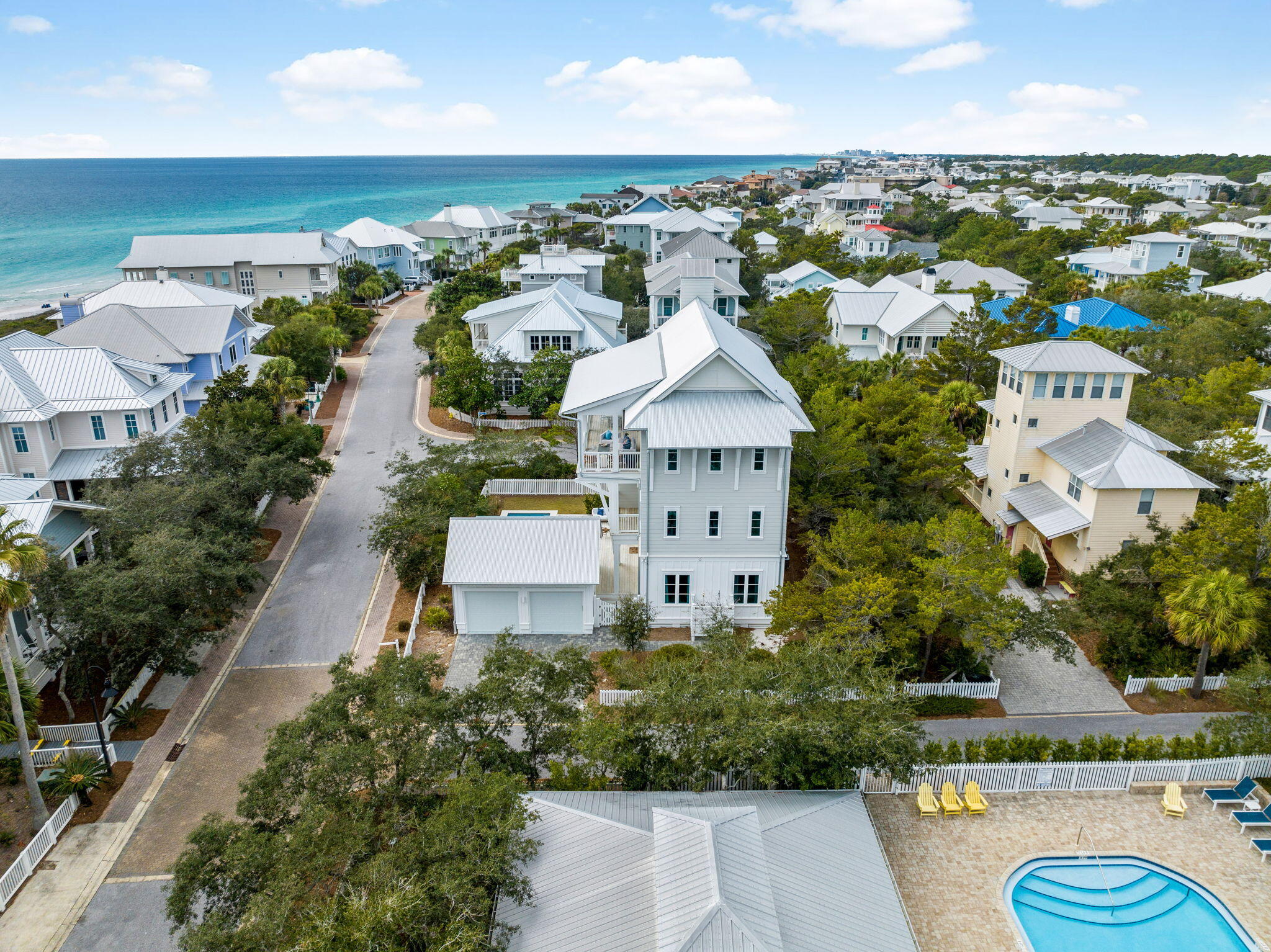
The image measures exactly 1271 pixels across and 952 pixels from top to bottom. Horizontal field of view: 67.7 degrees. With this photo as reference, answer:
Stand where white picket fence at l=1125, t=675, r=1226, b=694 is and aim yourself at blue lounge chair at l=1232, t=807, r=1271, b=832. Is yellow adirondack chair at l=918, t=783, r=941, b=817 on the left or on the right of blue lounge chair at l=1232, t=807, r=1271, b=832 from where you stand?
right

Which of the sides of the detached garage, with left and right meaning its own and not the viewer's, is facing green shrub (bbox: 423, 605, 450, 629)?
right

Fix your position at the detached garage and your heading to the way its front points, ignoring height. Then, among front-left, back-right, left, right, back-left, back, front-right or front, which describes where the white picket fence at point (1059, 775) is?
front-left

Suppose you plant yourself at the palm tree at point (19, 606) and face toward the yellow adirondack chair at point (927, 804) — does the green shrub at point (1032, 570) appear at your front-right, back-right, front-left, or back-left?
front-left

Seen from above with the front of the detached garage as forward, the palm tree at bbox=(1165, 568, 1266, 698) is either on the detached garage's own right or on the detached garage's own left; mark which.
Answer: on the detached garage's own left

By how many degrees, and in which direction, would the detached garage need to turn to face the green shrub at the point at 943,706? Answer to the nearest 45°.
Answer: approximately 45° to its left

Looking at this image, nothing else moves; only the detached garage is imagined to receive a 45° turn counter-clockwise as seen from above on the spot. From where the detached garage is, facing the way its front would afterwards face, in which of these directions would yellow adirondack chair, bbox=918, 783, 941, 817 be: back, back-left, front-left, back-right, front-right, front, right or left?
front

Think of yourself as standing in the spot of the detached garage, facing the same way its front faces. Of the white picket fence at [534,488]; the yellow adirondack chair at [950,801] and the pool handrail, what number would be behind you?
1

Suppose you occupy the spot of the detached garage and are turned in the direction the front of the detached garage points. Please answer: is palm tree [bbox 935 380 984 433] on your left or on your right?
on your left

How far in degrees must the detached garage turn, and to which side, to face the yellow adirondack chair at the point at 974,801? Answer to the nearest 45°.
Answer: approximately 45° to its left

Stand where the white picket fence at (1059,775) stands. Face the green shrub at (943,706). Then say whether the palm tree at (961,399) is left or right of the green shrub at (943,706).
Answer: right

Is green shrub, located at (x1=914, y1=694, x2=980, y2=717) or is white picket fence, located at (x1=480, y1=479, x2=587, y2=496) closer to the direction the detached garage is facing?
the green shrub

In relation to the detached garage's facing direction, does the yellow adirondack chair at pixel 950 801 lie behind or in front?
in front

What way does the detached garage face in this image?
toward the camera

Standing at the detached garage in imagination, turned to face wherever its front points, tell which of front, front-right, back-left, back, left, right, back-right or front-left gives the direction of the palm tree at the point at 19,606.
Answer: front-right

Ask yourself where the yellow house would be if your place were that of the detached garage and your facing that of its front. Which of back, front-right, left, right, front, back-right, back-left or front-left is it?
left

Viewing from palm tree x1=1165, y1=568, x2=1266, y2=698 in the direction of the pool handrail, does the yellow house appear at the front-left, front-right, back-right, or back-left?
back-right

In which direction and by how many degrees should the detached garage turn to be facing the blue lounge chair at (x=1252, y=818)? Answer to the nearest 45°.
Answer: approximately 45° to its left
